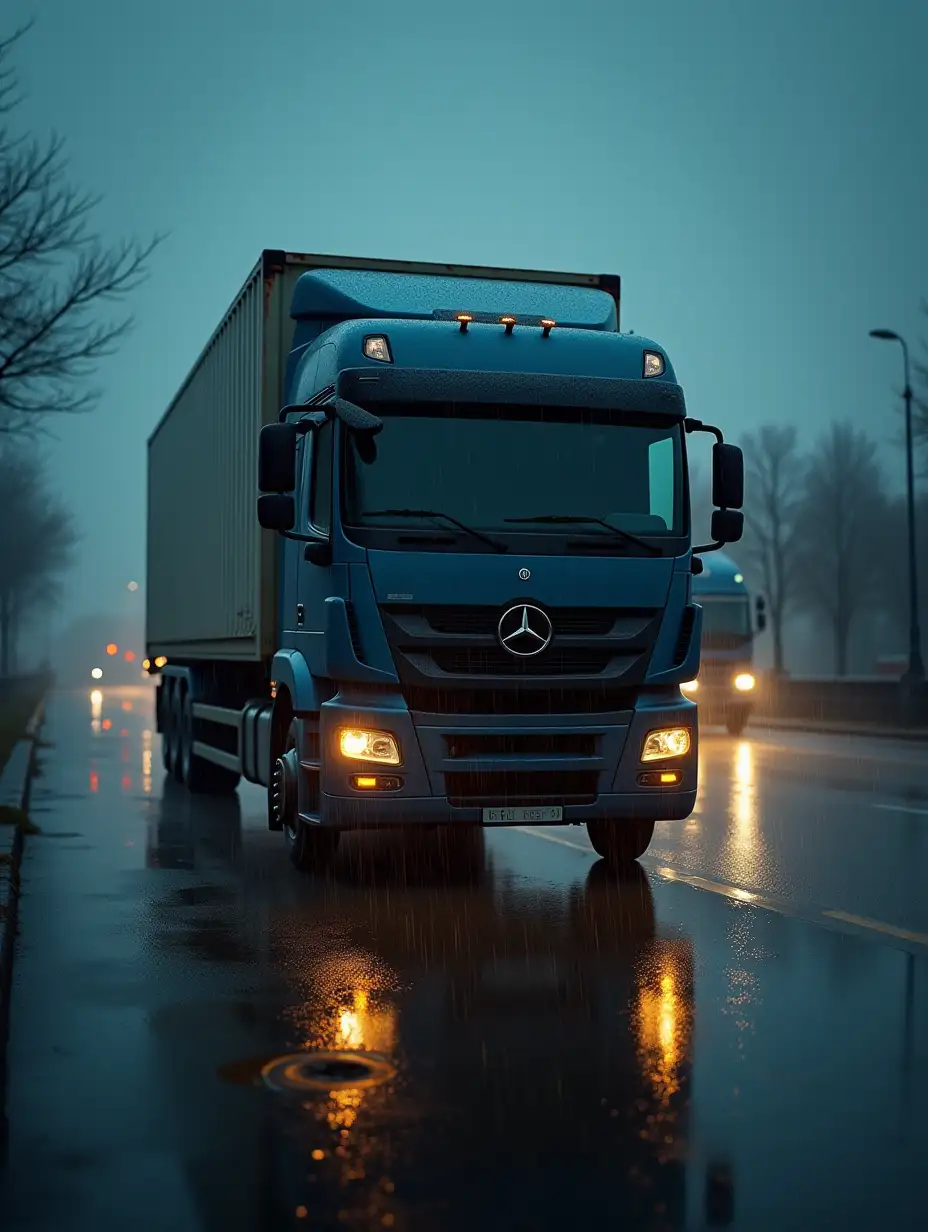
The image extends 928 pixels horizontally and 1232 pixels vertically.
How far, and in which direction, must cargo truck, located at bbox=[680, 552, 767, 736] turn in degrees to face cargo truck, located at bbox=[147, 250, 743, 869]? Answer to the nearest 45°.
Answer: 0° — it already faces it

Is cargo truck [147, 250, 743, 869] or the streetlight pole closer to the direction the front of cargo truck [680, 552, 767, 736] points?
the cargo truck

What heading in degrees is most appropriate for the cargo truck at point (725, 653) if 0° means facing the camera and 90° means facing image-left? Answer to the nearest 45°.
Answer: approximately 0°

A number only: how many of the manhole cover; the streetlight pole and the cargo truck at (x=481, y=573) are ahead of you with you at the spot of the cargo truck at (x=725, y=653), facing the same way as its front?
2

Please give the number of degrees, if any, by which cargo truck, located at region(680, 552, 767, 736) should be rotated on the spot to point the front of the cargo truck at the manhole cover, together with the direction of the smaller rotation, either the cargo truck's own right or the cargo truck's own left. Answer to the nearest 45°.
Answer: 0° — it already faces it

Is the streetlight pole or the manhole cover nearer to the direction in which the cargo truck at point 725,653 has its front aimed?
the manhole cover

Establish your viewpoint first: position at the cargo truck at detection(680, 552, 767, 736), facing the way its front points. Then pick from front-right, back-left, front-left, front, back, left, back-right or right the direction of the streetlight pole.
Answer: back-left
